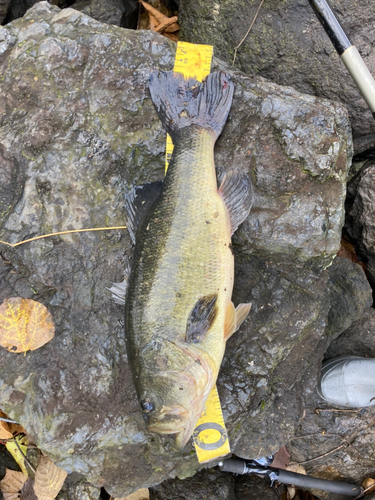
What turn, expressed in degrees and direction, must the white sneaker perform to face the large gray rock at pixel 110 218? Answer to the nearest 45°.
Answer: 0° — it already faces it

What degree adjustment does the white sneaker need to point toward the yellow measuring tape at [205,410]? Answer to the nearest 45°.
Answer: approximately 45° to its left

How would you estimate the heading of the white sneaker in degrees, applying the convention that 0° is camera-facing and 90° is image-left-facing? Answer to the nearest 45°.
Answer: approximately 90°

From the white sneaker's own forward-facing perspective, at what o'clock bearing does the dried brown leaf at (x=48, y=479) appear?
The dried brown leaf is roughly at 11 o'clock from the white sneaker.
